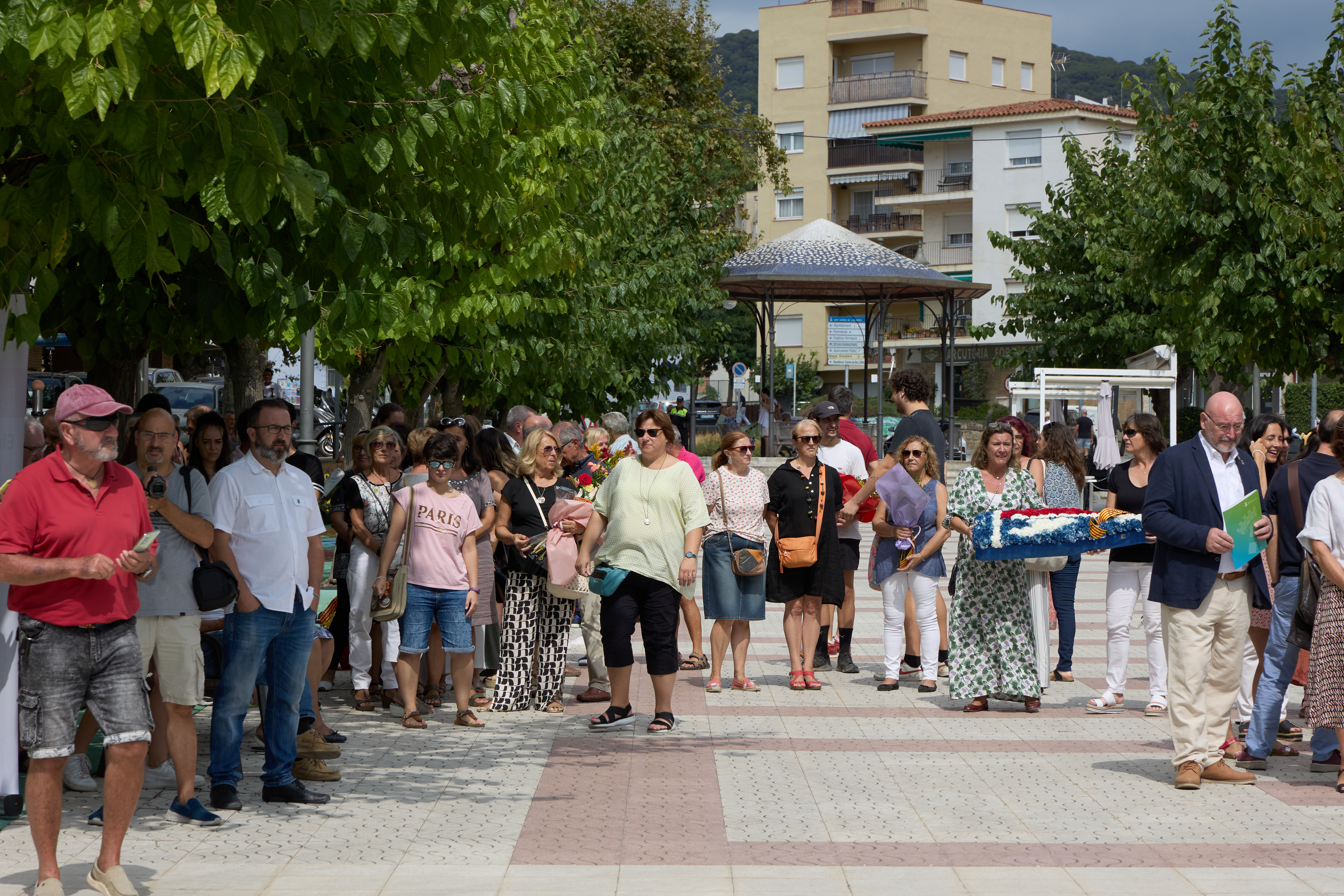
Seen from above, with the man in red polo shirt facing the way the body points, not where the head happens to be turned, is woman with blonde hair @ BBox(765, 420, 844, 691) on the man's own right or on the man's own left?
on the man's own left

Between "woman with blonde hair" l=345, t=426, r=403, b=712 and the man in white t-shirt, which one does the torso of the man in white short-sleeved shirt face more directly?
the man in white t-shirt

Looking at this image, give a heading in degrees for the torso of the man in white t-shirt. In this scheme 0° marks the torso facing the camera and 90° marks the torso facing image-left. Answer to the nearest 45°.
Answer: approximately 0°

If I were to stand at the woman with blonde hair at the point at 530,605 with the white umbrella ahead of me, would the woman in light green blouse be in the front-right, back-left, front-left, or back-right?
back-right

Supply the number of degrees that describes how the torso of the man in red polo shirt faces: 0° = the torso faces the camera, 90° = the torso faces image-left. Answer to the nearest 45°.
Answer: approximately 315°

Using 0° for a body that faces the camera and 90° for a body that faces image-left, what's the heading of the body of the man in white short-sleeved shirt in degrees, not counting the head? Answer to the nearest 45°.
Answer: approximately 315°

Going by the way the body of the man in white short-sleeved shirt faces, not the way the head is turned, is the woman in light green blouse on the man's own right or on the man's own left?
on the man's own left

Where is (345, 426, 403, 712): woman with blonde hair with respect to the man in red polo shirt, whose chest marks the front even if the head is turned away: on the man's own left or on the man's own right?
on the man's own left
